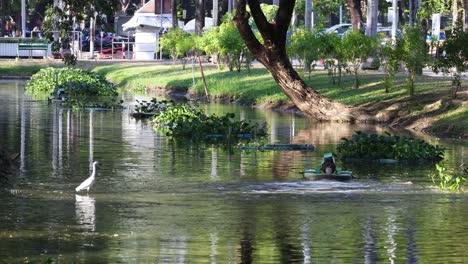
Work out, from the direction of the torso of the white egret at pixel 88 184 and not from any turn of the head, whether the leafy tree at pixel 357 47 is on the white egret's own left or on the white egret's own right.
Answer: on the white egret's own left

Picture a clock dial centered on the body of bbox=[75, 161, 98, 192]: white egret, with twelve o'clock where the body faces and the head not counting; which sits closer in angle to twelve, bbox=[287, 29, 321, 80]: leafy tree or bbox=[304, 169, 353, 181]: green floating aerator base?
the green floating aerator base

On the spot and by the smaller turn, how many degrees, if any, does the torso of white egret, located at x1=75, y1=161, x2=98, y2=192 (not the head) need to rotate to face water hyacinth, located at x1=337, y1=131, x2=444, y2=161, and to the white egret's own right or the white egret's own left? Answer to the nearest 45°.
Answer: approximately 45° to the white egret's own left

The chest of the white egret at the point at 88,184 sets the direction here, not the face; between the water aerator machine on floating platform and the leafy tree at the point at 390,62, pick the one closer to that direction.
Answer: the water aerator machine on floating platform

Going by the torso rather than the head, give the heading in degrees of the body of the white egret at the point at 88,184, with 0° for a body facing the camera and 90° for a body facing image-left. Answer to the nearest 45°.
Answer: approximately 270°

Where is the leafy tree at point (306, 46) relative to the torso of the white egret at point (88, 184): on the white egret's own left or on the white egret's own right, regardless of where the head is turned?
on the white egret's own left

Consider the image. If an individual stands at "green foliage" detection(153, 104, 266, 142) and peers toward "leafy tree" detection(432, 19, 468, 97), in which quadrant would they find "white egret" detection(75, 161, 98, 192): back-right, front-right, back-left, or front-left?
back-right

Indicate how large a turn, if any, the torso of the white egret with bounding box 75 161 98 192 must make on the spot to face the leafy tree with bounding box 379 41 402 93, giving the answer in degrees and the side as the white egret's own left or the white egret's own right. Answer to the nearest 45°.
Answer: approximately 45° to the white egret's own left

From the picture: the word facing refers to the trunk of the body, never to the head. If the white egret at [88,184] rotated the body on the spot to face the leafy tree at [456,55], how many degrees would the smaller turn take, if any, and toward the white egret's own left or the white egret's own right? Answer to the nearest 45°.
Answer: approximately 45° to the white egret's own left

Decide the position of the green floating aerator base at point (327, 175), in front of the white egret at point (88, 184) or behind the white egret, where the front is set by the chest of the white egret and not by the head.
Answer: in front
